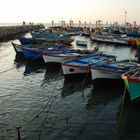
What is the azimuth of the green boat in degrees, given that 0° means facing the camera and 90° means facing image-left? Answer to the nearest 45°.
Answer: approximately 45°

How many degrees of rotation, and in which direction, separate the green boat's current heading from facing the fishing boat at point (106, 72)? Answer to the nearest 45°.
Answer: approximately 90° to its right
